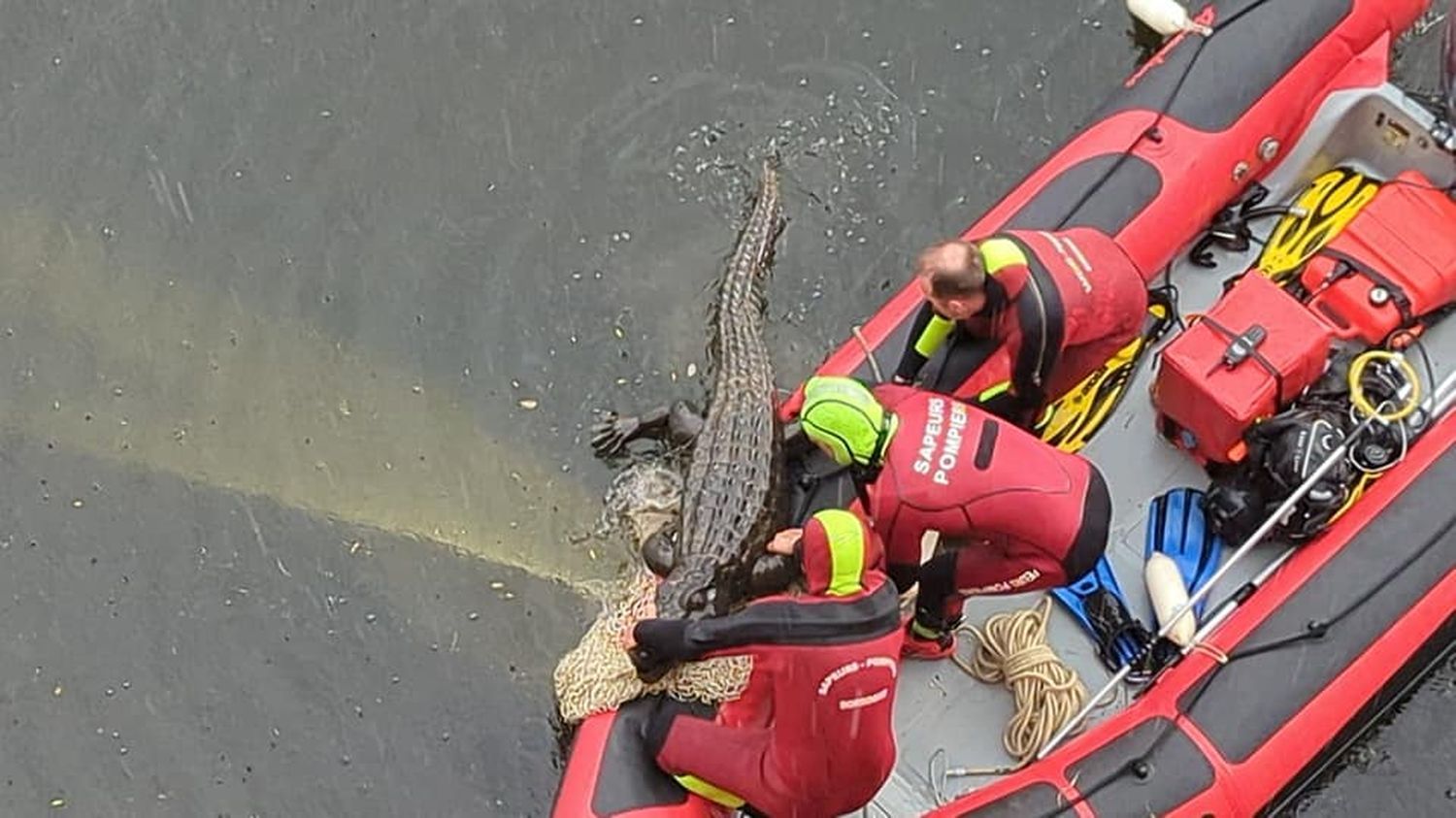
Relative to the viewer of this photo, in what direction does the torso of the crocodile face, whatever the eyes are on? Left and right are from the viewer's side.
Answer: facing the viewer

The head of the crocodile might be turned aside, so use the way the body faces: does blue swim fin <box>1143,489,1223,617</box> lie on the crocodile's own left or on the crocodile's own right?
on the crocodile's own left

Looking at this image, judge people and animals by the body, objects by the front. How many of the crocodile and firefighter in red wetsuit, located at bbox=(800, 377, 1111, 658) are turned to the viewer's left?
1

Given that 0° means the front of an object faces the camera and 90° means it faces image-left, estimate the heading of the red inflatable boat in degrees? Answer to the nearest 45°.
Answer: approximately 45°

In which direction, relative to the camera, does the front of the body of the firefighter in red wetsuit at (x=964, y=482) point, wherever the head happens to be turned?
to the viewer's left

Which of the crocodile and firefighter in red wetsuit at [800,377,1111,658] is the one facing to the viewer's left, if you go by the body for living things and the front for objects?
the firefighter in red wetsuit

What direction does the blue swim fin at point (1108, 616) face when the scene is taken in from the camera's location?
facing away from the viewer and to the left of the viewer

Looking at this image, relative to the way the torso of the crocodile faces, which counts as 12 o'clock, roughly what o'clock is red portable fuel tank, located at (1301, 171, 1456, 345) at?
The red portable fuel tank is roughly at 8 o'clock from the crocodile.

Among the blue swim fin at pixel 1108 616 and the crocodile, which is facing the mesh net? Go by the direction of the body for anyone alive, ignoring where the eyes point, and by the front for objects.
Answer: the crocodile

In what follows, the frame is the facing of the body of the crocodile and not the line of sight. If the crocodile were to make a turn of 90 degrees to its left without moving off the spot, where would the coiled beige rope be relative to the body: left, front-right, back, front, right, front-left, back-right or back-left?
front

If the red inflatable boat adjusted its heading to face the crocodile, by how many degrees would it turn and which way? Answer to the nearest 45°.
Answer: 0° — it already faces it

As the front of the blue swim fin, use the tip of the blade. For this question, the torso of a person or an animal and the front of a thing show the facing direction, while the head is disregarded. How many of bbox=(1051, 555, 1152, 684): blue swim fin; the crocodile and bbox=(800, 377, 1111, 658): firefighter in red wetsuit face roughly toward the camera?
1
